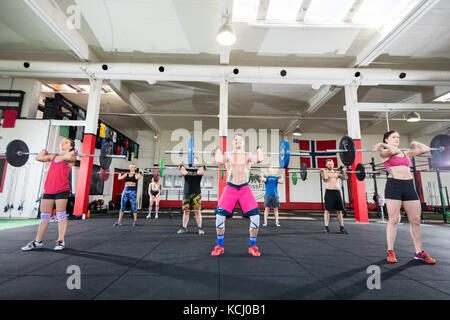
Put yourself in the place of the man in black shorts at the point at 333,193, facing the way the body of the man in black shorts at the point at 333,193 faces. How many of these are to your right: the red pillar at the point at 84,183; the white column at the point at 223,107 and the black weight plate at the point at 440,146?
2

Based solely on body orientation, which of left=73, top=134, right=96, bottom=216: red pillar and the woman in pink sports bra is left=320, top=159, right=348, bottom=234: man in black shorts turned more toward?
the woman in pink sports bra

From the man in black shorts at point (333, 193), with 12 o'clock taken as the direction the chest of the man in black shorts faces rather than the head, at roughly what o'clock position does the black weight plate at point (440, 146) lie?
The black weight plate is roughly at 10 o'clock from the man in black shorts.

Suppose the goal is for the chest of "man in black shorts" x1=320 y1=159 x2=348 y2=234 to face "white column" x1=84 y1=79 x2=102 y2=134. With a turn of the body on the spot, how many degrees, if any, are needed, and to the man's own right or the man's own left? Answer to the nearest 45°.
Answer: approximately 90° to the man's own right

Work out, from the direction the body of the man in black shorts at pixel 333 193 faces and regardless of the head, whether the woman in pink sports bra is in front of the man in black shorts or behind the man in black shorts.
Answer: in front

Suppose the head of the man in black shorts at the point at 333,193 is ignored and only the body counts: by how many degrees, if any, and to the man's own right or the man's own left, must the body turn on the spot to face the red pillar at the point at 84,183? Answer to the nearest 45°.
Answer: approximately 90° to the man's own right

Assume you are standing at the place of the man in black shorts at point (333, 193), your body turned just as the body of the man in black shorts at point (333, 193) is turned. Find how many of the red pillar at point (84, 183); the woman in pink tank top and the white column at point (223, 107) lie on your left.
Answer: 0

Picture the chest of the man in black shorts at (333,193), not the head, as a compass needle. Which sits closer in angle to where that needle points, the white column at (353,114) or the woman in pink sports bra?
the woman in pink sports bra

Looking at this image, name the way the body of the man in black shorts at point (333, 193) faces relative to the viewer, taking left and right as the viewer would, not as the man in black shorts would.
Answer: facing the viewer

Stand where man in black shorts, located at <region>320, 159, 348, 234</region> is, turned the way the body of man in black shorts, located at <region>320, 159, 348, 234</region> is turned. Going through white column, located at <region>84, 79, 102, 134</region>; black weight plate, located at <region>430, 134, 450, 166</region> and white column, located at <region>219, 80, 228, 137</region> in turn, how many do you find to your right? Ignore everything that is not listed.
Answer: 2

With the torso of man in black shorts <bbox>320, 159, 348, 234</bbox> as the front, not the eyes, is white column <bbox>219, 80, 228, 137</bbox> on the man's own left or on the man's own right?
on the man's own right

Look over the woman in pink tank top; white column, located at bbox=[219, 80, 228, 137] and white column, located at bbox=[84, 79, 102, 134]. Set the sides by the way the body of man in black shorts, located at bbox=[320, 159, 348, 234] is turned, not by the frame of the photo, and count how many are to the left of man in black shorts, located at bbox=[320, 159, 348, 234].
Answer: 0

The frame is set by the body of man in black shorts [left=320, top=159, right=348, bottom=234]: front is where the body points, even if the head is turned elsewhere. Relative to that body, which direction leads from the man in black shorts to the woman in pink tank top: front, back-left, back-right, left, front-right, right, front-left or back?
front-right
